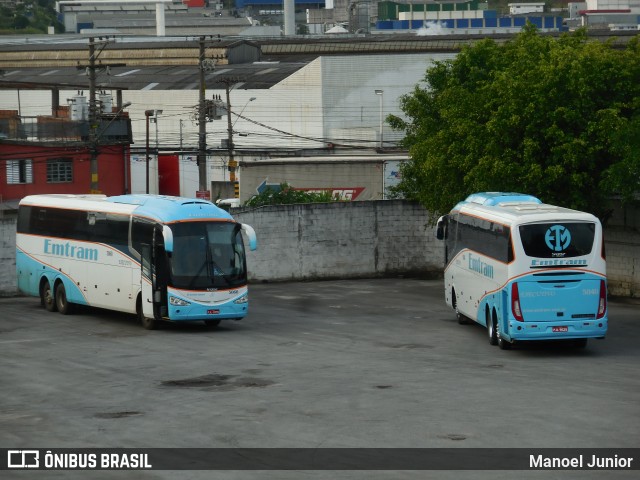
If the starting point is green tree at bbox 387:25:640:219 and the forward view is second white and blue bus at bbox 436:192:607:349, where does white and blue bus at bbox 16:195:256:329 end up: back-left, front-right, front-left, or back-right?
front-right

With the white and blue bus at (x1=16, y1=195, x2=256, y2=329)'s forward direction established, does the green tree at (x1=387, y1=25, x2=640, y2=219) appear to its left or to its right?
on its left

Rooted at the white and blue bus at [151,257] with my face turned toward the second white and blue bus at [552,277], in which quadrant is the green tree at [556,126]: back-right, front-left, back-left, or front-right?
front-left

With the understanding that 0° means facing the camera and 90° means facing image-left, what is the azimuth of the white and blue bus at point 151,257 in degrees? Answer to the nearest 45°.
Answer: approximately 315°

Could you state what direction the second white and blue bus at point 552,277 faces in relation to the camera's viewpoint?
facing away from the viewer and to the left of the viewer

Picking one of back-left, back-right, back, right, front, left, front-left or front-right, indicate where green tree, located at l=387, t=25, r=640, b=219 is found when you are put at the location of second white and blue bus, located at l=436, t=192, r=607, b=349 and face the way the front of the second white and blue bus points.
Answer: front-right

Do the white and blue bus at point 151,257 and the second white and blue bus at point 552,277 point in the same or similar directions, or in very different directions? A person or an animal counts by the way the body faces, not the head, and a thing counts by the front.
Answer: very different directions
